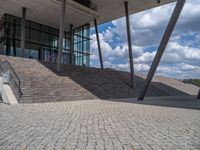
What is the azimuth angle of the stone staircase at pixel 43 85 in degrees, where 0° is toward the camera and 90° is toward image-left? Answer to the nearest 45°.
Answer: approximately 0°
